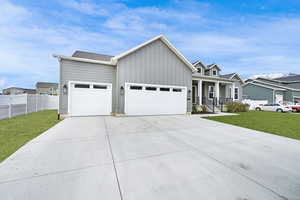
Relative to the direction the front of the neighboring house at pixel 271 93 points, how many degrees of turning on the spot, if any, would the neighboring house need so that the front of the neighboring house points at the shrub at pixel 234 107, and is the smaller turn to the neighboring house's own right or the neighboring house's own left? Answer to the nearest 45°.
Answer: approximately 45° to the neighboring house's own right

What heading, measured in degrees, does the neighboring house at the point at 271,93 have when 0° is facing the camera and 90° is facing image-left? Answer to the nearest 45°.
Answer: approximately 315°

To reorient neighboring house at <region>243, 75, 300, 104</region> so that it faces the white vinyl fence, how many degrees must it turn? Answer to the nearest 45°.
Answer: approximately 90° to its right

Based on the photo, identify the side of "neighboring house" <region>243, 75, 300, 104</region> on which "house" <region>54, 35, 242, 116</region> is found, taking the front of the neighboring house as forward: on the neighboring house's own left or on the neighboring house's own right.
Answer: on the neighboring house's own right

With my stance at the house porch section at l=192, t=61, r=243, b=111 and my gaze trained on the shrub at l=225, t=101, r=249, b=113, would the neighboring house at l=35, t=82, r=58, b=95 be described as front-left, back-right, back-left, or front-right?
back-right

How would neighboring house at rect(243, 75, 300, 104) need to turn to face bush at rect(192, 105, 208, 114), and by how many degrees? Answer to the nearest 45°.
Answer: approximately 45° to its right
